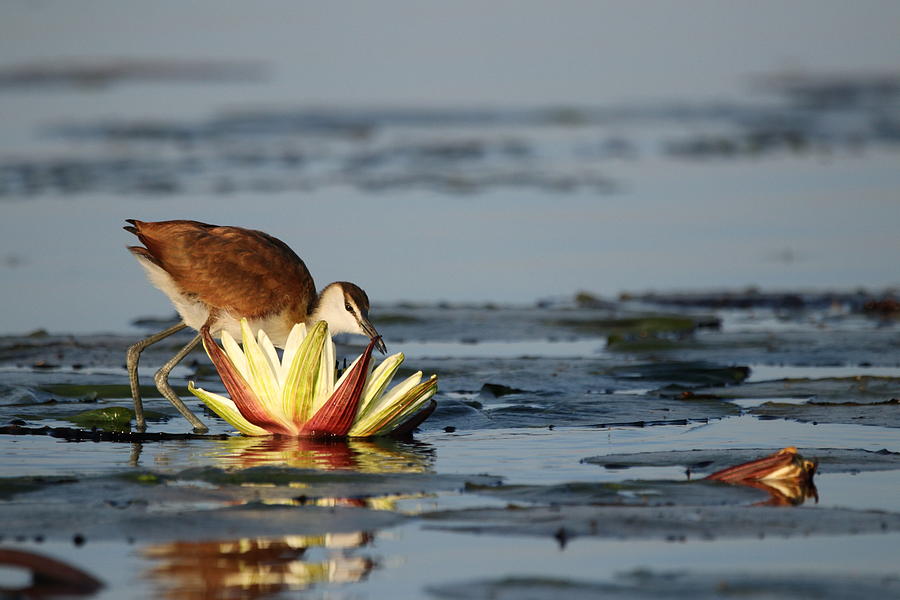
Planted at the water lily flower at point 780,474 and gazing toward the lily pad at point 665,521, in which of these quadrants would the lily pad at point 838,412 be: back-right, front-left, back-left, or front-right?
back-right

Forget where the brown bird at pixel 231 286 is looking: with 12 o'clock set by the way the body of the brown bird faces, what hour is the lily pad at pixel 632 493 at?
The lily pad is roughly at 2 o'clock from the brown bird.

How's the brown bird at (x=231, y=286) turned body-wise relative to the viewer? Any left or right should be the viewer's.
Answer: facing to the right of the viewer

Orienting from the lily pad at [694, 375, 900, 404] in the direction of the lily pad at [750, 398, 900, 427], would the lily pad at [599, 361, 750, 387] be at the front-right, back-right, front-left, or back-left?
back-right

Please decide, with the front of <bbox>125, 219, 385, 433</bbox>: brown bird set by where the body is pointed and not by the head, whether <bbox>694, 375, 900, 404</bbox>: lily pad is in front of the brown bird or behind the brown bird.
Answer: in front

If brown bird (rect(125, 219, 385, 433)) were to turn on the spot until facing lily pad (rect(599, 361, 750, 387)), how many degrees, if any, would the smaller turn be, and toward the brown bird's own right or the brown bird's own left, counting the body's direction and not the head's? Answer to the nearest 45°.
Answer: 0° — it already faces it

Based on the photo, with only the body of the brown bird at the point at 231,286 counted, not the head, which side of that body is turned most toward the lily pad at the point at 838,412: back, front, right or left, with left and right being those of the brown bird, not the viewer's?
front

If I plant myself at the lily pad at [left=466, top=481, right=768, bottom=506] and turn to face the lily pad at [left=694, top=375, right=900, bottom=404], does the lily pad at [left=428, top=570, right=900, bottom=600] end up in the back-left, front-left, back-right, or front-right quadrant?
back-right

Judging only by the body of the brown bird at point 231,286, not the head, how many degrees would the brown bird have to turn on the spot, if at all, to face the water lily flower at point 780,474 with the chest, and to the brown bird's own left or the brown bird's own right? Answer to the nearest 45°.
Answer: approximately 45° to the brown bird's own right

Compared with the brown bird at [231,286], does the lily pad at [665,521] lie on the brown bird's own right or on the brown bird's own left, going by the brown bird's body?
on the brown bird's own right
